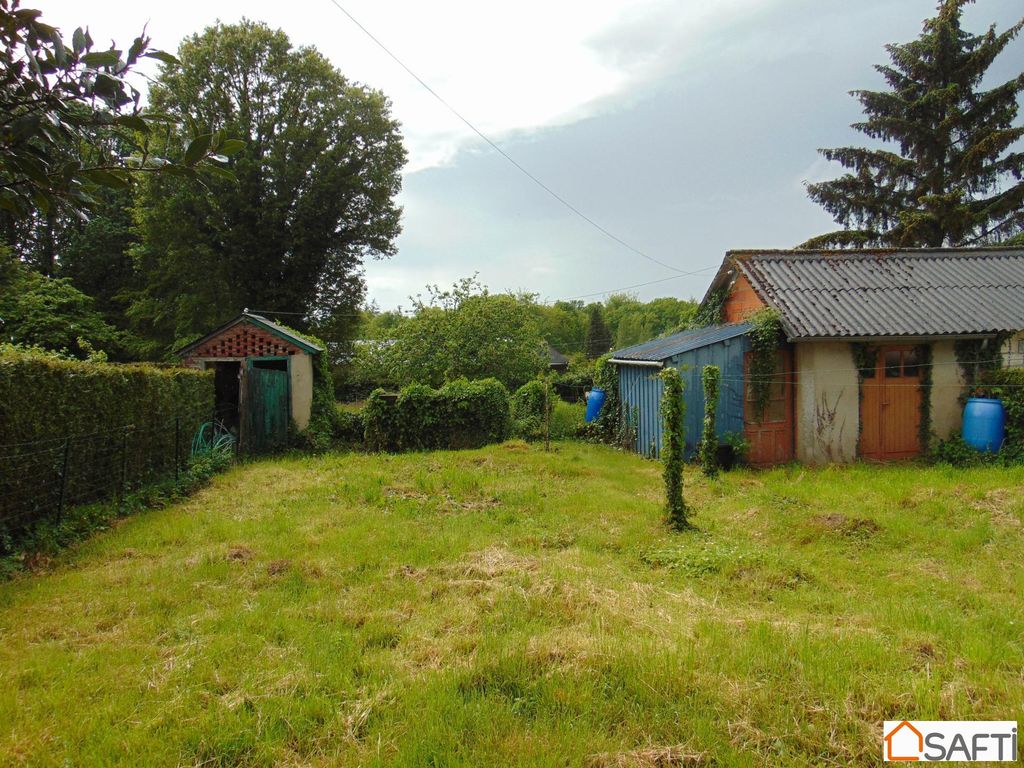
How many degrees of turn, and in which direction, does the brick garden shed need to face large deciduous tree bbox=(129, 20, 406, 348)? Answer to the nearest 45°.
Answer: approximately 180°

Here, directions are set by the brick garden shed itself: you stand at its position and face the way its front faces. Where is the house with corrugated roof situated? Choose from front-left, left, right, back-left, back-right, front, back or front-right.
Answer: front-left

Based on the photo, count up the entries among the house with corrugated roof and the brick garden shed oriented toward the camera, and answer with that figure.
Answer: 2

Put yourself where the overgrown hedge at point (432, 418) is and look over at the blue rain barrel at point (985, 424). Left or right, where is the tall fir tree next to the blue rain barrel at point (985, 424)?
left

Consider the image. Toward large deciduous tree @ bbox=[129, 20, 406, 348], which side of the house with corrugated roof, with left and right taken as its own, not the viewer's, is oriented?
right

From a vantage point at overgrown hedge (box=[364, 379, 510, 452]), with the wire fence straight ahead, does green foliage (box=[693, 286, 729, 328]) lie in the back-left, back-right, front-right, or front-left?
back-left

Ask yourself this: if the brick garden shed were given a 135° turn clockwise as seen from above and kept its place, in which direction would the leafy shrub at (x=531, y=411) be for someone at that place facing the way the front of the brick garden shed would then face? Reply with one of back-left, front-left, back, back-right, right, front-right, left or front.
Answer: back-right

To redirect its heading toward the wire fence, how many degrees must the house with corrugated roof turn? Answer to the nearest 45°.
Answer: approximately 45° to its right

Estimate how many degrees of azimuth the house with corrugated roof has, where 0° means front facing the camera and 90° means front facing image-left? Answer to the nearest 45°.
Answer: approximately 0°

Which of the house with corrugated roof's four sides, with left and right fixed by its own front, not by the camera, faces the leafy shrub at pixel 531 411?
right

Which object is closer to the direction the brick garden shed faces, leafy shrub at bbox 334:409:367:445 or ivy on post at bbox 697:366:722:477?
the ivy on post

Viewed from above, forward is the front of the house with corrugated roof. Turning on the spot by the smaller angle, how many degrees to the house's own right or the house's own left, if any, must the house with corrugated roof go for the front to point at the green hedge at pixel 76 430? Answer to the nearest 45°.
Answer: approximately 45° to the house's own right
